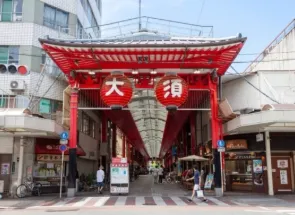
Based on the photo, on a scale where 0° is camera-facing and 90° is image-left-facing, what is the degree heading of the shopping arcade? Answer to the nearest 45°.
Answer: approximately 0°

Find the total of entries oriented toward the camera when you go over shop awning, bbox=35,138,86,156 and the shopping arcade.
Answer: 2

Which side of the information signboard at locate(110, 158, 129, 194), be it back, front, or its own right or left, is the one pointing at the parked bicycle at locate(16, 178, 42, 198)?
right

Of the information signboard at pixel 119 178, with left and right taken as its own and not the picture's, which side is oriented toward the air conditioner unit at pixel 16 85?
right

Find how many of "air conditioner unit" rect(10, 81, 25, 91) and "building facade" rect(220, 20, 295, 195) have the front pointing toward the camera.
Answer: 2

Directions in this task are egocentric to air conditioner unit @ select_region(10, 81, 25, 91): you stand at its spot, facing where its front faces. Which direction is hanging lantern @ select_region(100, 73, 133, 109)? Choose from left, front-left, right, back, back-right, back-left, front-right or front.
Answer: front-left

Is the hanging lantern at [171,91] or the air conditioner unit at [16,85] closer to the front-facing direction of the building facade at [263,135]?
the hanging lantern
